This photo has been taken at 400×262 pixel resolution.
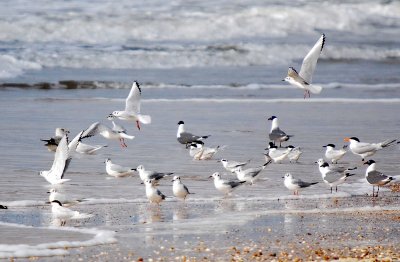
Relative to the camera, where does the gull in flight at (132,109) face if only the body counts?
to the viewer's left

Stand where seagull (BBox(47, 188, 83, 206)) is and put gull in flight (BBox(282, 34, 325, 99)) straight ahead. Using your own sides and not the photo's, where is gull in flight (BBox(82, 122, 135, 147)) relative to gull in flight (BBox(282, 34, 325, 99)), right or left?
left

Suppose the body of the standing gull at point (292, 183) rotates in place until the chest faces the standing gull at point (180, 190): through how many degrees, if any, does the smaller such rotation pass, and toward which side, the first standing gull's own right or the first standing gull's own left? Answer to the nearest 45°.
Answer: approximately 45° to the first standing gull's own left

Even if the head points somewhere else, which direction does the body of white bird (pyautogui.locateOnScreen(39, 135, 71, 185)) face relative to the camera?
to the viewer's left

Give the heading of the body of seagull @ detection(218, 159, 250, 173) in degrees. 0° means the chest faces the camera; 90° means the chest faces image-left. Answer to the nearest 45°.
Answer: approximately 90°

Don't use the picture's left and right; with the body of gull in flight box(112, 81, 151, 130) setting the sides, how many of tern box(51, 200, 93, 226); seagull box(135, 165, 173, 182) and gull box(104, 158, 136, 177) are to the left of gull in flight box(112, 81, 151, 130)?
3

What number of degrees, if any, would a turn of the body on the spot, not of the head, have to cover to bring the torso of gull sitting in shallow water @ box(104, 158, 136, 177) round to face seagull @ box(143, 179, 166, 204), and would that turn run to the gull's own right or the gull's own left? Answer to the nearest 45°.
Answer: approximately 90° to the gull's own left

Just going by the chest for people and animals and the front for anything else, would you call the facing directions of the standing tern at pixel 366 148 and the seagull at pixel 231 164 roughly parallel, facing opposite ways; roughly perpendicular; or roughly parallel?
roughly parallel

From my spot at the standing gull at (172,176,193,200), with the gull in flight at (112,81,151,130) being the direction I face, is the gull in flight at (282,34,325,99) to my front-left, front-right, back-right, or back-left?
front-right

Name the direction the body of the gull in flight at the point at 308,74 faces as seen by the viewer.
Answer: to the viewer's left

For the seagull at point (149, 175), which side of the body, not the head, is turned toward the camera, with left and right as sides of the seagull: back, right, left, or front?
left
